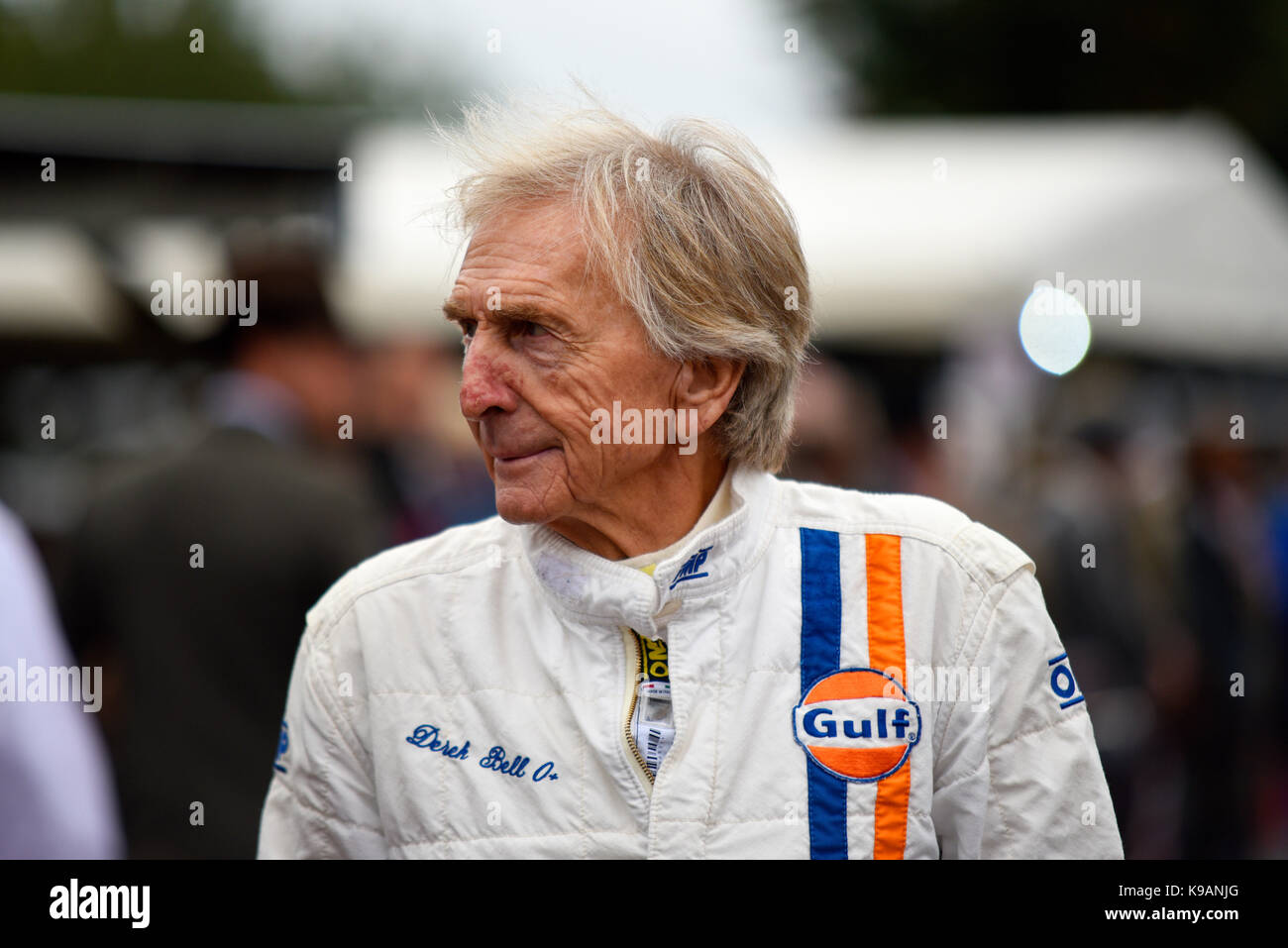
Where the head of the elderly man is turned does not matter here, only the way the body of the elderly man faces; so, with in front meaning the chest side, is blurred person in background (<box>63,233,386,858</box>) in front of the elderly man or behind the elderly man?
behind

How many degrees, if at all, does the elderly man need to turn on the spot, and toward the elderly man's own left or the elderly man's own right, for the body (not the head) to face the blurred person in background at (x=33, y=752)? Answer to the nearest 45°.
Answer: approximately 90° to the elderly man's own right

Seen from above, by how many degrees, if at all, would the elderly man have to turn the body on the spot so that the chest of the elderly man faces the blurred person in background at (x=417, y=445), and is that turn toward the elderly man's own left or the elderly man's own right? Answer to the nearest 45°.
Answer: approximately 180°

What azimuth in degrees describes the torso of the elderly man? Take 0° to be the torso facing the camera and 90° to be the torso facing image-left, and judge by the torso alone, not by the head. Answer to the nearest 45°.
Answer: approximately 0°

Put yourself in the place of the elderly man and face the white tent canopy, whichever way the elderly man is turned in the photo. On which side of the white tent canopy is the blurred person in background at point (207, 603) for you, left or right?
left

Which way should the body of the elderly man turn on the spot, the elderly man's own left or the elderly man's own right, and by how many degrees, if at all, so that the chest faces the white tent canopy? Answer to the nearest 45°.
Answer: approximately 180°
